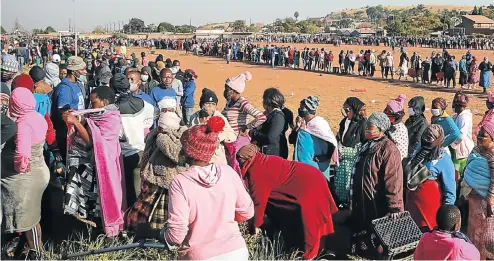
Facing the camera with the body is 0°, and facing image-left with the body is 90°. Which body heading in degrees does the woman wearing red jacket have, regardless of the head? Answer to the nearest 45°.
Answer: approximately 90°

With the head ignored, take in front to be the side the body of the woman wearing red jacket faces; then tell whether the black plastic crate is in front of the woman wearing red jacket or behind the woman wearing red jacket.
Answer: behind

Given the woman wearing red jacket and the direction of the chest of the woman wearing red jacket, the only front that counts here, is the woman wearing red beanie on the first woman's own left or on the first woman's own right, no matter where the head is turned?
on the first woman's own left

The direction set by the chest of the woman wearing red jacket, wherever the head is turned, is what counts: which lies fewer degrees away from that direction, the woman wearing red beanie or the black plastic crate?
the woman wearing red beanie
